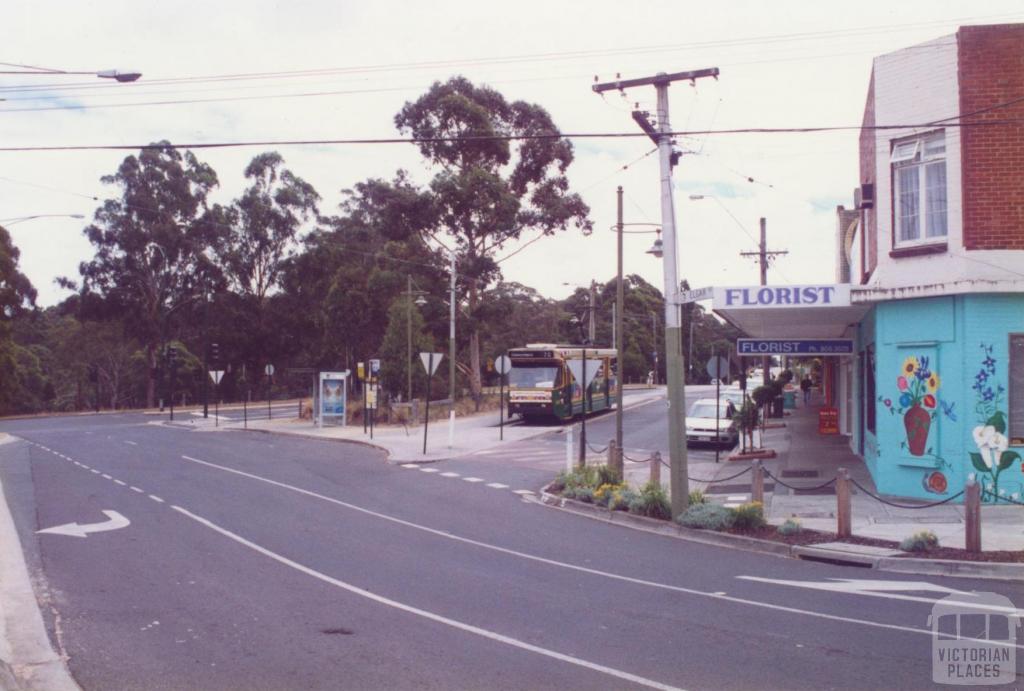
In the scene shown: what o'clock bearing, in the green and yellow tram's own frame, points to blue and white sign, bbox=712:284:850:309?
The blue and white sign is roughly at 10 o'clock from the green and yellow tram.

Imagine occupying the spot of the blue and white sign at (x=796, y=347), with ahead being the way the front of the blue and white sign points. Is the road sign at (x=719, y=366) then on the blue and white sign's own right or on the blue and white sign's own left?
on the blue and white sign's own right

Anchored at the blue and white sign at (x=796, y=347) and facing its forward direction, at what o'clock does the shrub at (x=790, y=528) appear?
The shrub is roughly at 12 o'clock from the blue and white sign.

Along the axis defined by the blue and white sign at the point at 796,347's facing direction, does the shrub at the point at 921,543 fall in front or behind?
in front

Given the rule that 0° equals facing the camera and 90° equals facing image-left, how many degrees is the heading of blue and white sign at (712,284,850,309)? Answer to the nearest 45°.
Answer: approximately 0°

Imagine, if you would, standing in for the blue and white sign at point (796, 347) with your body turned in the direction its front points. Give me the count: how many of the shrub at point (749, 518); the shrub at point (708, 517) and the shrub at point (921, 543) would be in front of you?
3

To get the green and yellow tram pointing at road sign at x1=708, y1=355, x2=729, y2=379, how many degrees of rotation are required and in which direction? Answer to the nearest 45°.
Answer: approximately 45° to its left

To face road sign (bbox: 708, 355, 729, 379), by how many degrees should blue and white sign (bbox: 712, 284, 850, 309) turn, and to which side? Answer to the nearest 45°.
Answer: approximately 180°

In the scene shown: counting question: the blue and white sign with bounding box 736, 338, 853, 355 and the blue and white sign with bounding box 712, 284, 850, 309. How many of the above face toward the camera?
2

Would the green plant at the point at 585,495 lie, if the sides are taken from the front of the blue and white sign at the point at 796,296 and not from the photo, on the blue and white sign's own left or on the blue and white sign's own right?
on the blue and white sign's own right

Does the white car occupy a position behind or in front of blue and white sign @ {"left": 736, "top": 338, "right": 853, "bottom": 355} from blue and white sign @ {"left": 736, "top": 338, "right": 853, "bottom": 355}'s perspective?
behind

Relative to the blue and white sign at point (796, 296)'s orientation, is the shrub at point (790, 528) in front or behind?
in front

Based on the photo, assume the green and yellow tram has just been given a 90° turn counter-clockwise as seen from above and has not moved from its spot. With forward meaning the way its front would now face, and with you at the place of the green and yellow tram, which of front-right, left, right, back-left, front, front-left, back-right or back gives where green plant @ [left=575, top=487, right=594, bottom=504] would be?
front-right
